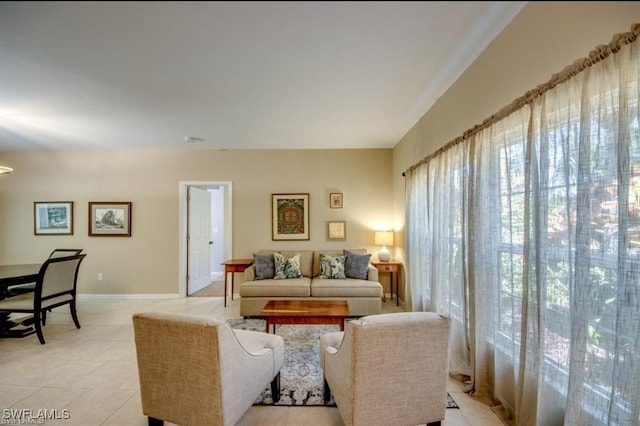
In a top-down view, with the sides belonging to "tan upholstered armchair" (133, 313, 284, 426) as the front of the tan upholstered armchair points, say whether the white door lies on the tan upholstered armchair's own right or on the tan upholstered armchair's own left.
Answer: on the tan upholstered armchair's own left

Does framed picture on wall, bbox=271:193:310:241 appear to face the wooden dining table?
no

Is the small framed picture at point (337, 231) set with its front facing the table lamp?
no

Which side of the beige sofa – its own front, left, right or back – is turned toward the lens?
front

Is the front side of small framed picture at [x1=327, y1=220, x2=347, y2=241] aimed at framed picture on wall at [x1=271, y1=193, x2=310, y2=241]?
no

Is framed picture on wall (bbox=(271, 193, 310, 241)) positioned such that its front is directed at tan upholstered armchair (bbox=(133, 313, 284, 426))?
yes

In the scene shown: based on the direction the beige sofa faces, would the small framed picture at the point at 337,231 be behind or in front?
behind

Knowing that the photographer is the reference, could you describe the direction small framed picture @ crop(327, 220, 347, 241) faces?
facing the viewer

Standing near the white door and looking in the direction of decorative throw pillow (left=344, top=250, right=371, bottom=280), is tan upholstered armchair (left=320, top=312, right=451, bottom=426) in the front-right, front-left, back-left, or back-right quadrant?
front-right

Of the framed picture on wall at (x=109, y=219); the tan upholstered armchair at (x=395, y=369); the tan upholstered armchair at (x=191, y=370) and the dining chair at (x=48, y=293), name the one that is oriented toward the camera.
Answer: the framed picture on wall

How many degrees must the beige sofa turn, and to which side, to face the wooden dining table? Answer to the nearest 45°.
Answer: approximately 90° to its right

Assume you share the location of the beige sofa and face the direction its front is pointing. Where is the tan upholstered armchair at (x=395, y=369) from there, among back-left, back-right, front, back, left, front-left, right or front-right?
front

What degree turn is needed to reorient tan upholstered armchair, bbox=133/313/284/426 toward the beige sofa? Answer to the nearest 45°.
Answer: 0° — it already faces it

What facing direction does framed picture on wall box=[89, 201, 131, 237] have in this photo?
toward the camera

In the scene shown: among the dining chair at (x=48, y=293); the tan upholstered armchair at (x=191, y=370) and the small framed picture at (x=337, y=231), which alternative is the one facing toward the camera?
the small framed picture

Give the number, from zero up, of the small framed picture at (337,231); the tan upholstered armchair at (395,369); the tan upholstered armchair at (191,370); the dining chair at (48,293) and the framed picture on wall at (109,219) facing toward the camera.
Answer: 2

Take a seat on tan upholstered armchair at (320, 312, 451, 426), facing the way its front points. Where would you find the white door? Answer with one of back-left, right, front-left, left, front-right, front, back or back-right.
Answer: front

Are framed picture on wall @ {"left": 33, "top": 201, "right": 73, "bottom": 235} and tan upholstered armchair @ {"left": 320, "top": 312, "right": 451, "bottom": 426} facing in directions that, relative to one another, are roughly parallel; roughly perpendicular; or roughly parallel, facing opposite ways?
roughly parallel, facing opposite ways
